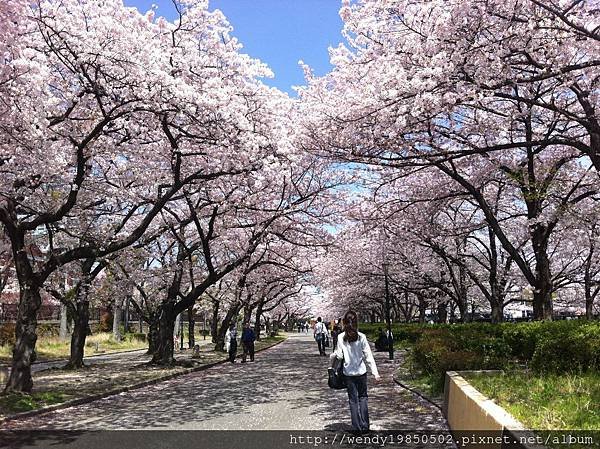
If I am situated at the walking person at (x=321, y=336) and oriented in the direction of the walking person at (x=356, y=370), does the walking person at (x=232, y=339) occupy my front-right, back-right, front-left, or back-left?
front-right

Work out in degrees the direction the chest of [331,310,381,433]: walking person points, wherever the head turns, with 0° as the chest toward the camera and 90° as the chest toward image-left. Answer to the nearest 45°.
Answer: approximately 180°

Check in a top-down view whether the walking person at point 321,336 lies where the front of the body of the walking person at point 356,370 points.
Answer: yes

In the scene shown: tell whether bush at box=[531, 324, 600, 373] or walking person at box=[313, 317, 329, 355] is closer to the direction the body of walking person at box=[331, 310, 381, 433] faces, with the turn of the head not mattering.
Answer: the walking person

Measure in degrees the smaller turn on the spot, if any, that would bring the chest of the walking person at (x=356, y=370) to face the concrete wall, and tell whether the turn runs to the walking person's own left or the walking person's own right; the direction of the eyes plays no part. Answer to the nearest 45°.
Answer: approximately 135° to the walking person's own right

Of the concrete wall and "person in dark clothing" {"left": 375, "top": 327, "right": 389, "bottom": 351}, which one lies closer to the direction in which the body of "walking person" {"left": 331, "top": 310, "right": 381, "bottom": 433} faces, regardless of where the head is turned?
the person in dark clothing

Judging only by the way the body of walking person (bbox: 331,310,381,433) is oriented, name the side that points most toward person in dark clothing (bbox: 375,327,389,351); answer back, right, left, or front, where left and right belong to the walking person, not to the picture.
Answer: front

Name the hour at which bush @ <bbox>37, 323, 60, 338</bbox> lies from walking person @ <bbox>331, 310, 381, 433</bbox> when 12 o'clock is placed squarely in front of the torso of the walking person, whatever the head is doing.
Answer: The bush is roughly at 11 o'clock from the walking person.

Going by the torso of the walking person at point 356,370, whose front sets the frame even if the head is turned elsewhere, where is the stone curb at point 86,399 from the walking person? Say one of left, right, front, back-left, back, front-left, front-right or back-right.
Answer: front-left

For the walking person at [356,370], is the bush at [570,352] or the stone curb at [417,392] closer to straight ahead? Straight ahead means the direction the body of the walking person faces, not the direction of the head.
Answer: the stone curb
